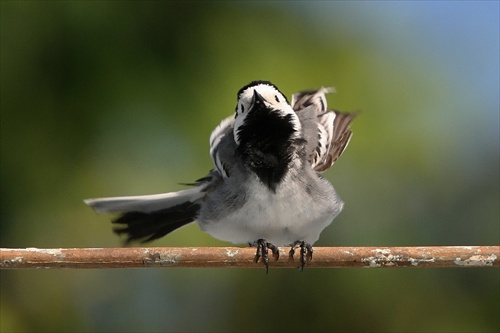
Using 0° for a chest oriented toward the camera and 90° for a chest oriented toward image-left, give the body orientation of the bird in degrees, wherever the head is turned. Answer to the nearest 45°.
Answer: approximately 0°
